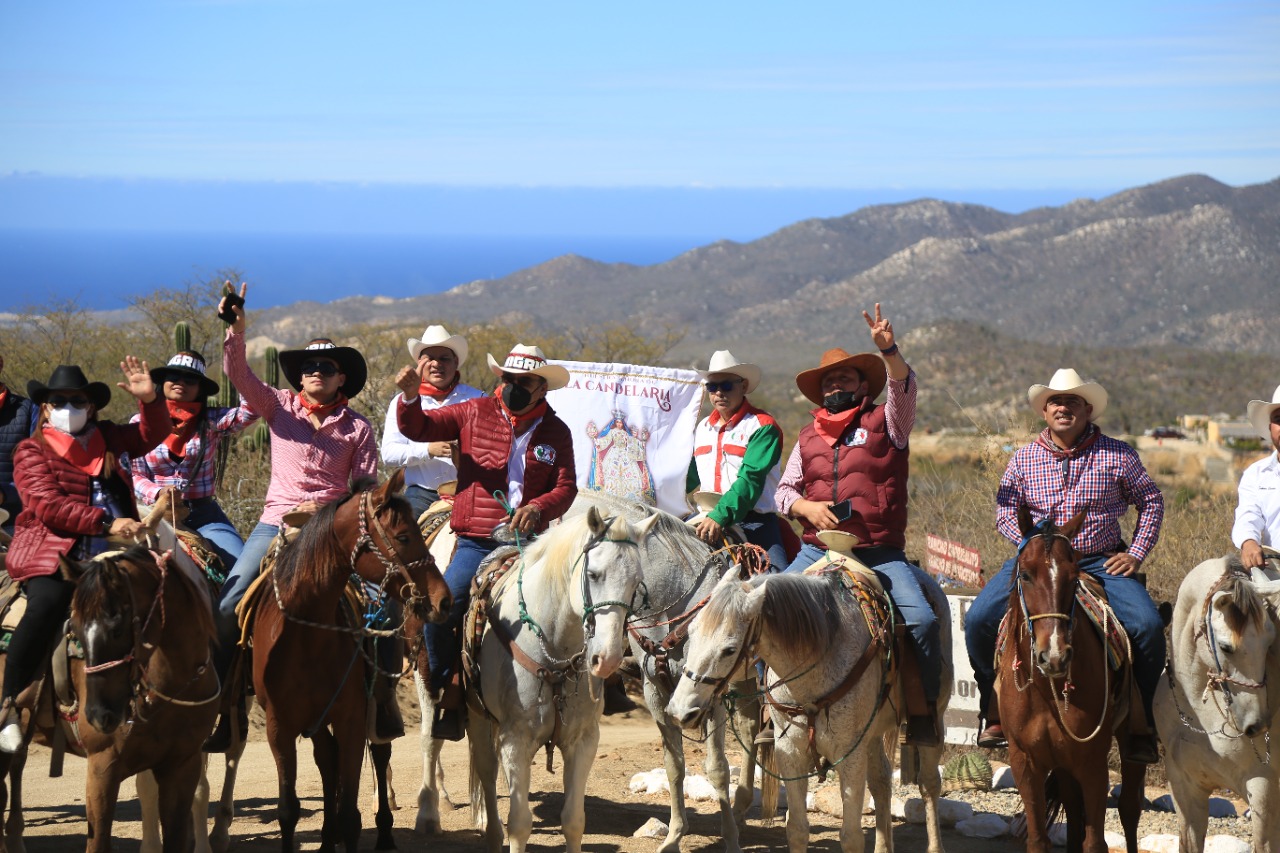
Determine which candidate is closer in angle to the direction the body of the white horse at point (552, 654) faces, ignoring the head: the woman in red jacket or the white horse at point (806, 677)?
the white horse

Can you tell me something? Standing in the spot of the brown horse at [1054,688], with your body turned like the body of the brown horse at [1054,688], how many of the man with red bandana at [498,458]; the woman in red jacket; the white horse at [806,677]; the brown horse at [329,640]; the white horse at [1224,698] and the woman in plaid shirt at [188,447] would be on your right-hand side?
5

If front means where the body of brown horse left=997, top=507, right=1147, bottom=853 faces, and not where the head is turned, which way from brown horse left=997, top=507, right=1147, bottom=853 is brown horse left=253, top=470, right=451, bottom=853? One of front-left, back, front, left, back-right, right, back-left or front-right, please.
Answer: right

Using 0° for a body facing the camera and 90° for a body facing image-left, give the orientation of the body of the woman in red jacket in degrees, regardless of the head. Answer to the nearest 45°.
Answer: approximately 315°

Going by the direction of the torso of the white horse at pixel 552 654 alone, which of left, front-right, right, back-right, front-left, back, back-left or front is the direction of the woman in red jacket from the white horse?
back-right

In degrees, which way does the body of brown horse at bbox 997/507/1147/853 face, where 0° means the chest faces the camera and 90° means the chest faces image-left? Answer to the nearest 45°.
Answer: approximately 0°

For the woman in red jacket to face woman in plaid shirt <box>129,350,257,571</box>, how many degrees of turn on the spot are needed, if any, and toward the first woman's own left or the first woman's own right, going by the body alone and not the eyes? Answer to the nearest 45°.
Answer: approximately 90° to the first woman's own left

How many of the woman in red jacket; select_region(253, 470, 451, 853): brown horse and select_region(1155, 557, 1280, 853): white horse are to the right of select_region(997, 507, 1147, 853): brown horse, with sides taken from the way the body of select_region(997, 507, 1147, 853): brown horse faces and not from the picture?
2

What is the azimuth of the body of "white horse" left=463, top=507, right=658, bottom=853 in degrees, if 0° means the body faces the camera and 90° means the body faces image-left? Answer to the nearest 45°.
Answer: approximately 315°

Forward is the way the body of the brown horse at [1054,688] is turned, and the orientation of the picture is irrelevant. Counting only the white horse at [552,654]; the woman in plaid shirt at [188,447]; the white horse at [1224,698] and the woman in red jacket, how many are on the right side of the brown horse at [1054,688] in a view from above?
3

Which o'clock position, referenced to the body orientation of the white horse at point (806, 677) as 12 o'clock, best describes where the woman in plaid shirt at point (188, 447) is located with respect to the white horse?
The woman in plaid shirt is roughly at 2 o'clock from the white horse.

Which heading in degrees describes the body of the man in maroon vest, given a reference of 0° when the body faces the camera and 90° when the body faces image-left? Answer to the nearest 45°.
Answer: approximately 45°
